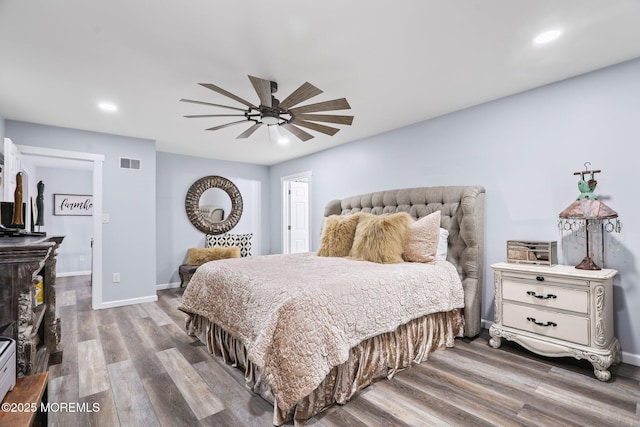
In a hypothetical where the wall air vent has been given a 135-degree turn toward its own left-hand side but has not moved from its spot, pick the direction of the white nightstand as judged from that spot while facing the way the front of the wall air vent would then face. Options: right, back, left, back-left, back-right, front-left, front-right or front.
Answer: right

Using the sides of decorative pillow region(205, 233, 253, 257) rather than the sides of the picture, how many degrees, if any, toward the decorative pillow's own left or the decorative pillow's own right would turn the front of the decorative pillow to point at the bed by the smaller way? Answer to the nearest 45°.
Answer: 0° — it already faces it

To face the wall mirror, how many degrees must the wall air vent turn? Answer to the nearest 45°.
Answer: approximately 135° to its left

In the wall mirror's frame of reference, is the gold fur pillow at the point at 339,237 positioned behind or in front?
in front

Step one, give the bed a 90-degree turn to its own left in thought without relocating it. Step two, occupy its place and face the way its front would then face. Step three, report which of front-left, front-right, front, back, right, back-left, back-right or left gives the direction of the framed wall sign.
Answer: back

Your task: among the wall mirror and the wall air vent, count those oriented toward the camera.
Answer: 2

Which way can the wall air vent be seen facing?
toward the camera

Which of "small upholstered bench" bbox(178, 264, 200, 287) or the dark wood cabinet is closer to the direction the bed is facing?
the dark wood cabinet

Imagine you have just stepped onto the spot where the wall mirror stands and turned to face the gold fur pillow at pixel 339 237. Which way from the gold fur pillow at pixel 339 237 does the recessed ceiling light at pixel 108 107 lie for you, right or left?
right

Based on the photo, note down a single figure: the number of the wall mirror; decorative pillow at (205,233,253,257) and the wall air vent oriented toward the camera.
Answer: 3

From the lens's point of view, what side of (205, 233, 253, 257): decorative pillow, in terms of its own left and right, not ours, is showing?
front

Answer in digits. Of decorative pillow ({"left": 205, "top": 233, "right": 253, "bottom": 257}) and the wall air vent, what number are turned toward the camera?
2
